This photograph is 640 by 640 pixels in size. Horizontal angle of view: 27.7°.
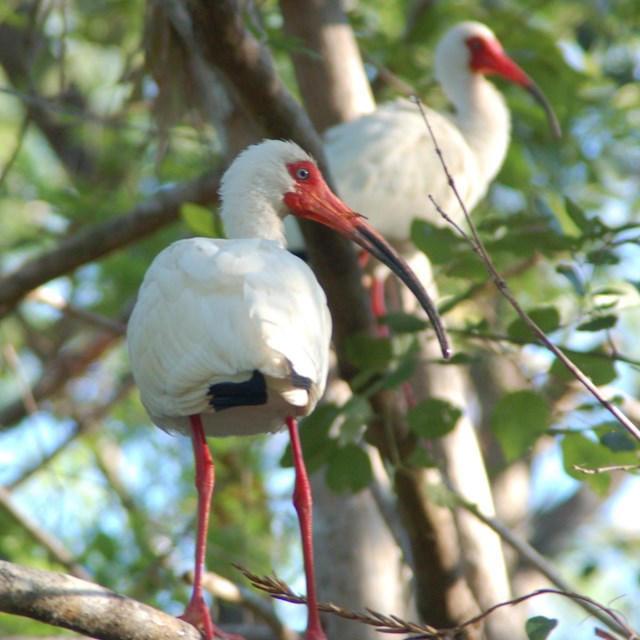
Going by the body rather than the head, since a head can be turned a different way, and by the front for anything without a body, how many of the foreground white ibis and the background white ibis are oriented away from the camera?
1

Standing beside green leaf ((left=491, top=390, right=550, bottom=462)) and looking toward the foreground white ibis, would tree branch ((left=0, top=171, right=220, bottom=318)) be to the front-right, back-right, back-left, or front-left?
front-right

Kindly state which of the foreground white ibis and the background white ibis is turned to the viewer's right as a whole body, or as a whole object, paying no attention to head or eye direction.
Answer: the background white ibis

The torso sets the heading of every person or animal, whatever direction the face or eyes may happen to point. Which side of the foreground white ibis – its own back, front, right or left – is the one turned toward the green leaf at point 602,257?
right

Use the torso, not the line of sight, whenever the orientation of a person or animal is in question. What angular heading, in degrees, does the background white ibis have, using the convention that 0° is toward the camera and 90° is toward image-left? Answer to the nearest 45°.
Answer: approximately 270°

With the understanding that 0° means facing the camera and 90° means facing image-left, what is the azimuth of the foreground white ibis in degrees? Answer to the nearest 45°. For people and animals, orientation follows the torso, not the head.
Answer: approximately 180°

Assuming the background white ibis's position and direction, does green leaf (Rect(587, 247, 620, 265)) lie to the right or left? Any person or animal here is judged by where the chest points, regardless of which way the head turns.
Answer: on its right

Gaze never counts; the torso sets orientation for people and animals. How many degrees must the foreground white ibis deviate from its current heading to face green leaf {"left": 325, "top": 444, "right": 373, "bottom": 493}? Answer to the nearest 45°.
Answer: approximately 45° to its right

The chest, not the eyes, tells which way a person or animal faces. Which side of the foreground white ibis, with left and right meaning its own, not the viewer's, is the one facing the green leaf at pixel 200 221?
front

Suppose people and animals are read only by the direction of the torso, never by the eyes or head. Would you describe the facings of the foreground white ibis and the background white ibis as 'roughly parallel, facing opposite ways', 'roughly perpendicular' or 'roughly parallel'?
roughly perpendicular

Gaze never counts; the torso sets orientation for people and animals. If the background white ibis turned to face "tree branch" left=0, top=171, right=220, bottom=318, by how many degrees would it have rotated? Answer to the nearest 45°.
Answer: approximately 180°
